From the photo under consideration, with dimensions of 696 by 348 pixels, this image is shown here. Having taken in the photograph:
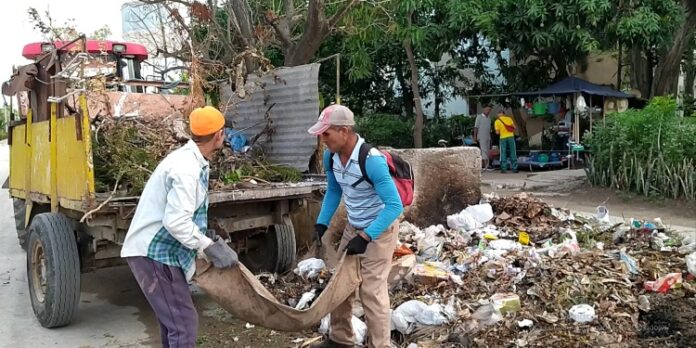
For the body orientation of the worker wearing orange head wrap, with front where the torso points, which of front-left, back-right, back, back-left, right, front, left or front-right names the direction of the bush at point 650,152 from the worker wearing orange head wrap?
front-left

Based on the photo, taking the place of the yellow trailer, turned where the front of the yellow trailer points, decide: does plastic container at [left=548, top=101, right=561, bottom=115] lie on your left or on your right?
on your right

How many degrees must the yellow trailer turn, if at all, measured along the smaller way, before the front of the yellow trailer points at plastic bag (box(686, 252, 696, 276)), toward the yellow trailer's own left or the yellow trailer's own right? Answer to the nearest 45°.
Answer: approximately 135° to the yellow trailer's own right

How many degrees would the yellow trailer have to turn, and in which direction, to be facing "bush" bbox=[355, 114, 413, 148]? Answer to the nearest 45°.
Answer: approximately 90° to its right

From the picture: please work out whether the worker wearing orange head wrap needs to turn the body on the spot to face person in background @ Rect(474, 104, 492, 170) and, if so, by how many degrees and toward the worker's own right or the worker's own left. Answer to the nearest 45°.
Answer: approximately 45° to the worker's own left

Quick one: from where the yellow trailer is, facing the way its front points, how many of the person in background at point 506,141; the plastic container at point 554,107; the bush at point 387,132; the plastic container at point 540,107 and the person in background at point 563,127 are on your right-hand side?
5

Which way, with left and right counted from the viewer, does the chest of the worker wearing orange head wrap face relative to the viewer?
facing to the right of the viewer

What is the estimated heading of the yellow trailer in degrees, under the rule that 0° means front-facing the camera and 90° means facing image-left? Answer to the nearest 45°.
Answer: approximately 135°
